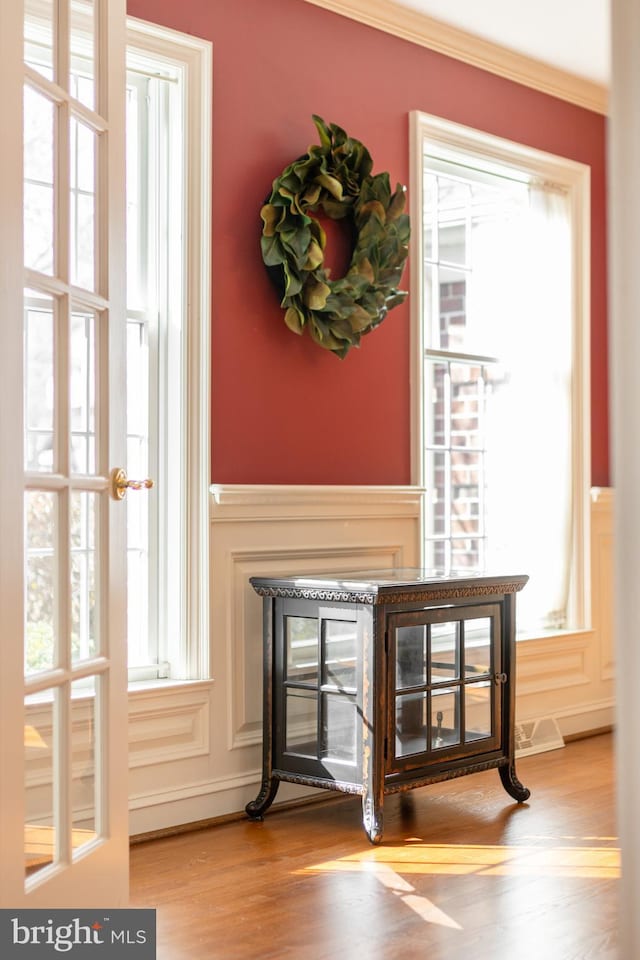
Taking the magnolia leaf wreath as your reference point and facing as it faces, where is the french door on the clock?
The french door is roughly at 2 o'clock from the magnolia leaf wreath.

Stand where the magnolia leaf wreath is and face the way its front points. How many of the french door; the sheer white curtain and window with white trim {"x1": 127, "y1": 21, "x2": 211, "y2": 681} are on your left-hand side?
1

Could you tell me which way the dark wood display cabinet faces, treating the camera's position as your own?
facing the viewer and to the right of the viewer

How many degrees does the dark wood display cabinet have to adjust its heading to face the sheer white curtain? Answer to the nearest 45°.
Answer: approximately 90° to its left

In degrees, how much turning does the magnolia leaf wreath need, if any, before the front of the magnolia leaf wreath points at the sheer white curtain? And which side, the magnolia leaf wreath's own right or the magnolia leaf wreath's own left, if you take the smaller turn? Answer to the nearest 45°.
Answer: approximately 90° to the magnolia leaf wreath's own left

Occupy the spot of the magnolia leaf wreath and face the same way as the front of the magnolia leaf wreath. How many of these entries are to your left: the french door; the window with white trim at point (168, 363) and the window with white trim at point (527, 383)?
1

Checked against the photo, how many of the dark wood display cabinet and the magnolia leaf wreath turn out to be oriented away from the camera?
0

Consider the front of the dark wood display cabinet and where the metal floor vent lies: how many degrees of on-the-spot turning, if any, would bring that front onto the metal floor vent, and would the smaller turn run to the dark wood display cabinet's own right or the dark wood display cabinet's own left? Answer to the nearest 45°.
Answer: approximately 90° to the dark wood display cabinet's own left

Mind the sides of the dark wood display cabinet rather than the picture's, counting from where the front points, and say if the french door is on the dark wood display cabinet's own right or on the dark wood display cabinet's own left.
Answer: on the dark wood display cabinet's own right

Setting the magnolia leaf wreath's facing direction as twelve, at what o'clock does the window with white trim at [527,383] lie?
The window with white trim is roughly at 9 o'clock from the magnolia leaf wreath.

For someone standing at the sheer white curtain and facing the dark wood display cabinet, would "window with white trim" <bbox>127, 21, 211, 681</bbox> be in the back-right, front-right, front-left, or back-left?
front-right
